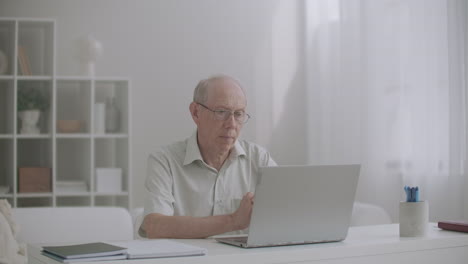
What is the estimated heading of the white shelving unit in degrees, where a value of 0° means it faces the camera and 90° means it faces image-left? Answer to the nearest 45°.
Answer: approximately 0°

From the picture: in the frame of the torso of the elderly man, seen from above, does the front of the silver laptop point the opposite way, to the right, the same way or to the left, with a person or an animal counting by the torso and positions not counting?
the opposite way

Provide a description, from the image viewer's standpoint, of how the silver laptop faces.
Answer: facing away from the viewer and to the left of the viewer

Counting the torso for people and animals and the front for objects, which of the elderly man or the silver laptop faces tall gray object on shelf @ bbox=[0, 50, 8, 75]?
the silver laptop

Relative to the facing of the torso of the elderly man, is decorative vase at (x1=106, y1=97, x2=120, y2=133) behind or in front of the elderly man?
behind

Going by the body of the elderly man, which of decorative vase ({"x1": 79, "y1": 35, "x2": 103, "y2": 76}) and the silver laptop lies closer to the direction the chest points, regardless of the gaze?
the silver laptop

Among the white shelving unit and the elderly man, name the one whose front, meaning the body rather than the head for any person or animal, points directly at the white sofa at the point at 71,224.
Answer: the white shelving unit

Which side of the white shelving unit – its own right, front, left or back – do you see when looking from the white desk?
front

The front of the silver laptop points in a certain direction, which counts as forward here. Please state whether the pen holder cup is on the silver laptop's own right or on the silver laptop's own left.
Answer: on the silver laptop's own right

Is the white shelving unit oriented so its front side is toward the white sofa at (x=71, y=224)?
yes

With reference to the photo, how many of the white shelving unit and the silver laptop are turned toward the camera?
1
